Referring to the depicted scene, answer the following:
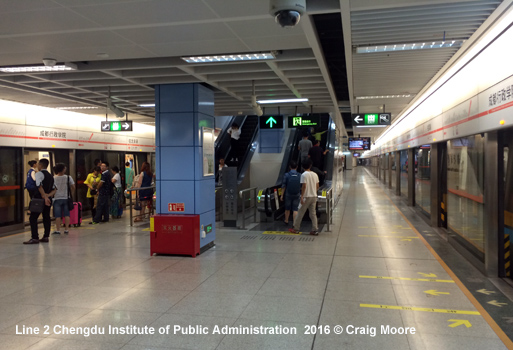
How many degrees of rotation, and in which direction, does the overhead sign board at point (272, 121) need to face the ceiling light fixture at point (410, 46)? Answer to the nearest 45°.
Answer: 0° — it already faces it

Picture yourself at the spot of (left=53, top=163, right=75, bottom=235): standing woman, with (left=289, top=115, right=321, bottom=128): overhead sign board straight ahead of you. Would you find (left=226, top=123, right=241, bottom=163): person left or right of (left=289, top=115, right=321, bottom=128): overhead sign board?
left

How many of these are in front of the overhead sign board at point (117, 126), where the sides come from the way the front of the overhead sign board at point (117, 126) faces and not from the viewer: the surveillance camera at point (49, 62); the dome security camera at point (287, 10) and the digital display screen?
2

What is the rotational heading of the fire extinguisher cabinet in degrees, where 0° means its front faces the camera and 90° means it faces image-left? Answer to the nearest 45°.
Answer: approximately 0°

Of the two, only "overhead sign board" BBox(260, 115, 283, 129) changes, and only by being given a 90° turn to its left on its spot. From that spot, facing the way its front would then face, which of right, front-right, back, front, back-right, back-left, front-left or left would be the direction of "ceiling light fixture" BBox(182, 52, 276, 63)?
right

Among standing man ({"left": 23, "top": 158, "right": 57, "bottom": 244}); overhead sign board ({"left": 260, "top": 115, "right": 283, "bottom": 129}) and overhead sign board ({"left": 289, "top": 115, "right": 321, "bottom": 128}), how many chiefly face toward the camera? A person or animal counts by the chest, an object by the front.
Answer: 2

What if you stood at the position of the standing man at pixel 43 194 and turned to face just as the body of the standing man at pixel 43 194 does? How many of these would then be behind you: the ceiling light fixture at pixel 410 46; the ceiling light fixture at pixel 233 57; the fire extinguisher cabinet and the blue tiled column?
4

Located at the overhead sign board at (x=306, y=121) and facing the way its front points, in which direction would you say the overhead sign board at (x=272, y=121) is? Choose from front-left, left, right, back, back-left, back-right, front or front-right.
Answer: right

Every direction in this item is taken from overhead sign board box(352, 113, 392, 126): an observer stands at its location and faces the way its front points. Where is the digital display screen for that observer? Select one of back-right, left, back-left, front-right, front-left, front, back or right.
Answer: back

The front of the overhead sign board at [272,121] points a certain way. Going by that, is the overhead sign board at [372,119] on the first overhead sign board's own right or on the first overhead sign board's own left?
on the first overhead sign board's own left

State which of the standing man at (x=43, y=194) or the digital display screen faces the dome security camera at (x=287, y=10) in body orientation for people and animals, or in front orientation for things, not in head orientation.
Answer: the digital display screen

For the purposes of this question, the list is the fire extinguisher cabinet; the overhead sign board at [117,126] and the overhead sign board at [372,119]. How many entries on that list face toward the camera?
3
